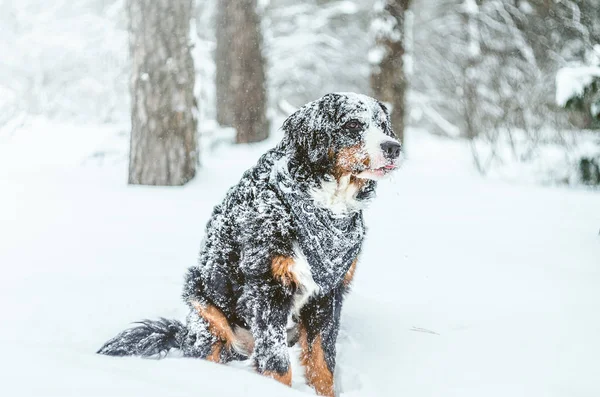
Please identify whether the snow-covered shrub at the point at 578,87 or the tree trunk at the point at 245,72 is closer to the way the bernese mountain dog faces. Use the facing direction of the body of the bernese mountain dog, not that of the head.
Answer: the snow-covered shrub

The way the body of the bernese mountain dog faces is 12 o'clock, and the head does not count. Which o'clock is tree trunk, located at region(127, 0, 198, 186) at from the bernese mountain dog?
The tree trunk is roughly at 7 o'clock from the bernese mountain dog.

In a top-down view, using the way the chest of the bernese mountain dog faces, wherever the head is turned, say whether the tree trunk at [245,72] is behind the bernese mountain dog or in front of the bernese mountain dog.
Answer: behind

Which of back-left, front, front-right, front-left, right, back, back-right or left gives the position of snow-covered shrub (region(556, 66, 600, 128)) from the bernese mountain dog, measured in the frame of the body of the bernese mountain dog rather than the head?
left

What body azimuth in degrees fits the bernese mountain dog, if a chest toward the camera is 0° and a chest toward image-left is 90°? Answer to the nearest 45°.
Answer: approximately 315°

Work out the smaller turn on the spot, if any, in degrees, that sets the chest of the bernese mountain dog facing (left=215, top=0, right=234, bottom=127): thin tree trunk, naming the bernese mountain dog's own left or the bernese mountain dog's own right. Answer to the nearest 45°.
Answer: approximately 135° to the bernese mountain dog's own left

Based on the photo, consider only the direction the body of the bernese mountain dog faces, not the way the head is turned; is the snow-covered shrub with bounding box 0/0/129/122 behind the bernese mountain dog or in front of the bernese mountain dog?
behind

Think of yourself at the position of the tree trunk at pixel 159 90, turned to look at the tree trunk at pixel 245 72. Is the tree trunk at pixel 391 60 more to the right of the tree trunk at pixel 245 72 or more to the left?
right

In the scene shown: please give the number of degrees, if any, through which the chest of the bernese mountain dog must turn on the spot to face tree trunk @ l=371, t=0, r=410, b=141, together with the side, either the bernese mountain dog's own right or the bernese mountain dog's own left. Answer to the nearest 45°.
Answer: approximately 135° to the bernese mountain dog's own left
